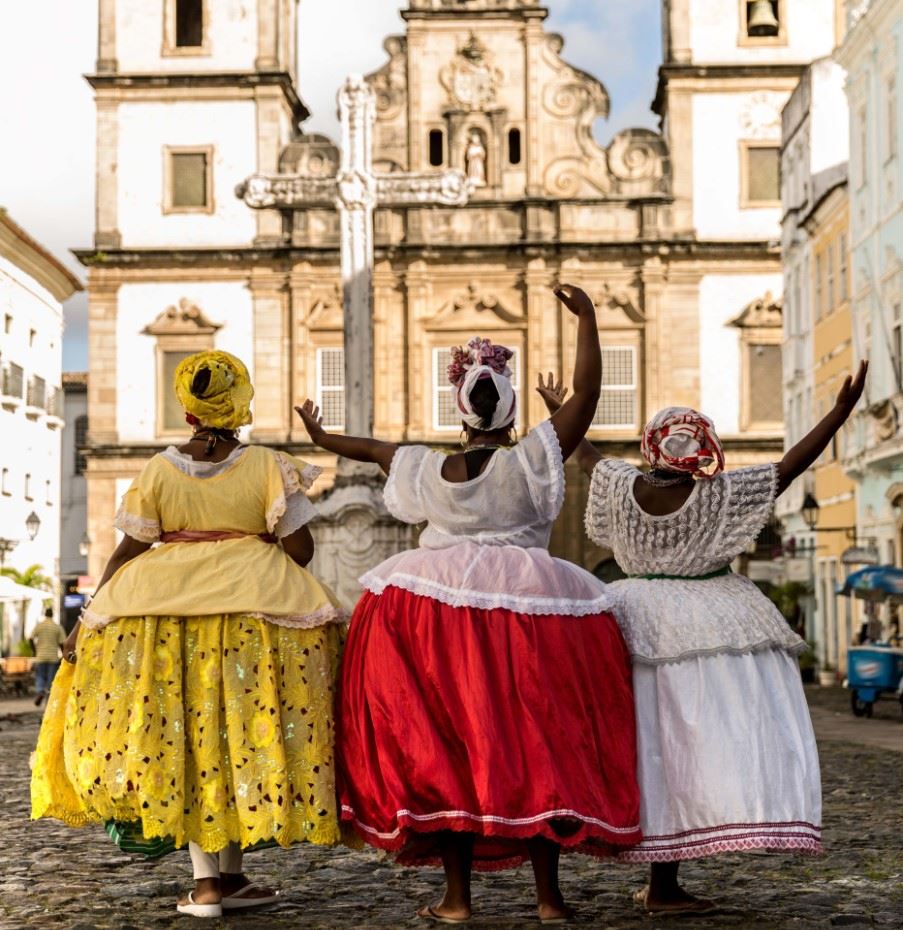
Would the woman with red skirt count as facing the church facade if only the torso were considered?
yes

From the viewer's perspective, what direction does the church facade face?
toward the camera

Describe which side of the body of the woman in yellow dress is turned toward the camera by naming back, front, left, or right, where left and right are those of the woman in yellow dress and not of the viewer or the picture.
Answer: back

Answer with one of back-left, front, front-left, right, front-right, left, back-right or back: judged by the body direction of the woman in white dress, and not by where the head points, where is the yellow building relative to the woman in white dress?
front

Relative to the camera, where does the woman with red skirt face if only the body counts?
away from the camera

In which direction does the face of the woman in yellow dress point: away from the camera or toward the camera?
away from the camera

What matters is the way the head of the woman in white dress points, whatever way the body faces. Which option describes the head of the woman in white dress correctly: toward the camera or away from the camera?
away from the camera

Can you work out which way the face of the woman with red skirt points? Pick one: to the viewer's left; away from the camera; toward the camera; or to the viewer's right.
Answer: away from the camera

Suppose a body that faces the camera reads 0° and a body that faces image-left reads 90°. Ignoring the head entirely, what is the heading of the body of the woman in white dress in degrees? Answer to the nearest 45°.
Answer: approximately 180°

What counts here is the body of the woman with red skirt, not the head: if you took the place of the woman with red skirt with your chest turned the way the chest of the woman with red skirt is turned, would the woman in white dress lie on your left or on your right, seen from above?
on your right

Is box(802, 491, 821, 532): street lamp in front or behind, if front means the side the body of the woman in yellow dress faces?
in front

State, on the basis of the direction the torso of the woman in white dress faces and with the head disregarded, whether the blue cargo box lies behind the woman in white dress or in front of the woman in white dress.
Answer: in front

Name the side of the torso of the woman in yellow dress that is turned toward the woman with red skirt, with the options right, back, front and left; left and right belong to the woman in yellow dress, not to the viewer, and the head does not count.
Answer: right
